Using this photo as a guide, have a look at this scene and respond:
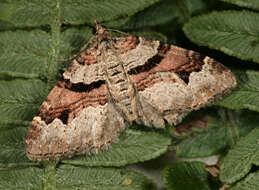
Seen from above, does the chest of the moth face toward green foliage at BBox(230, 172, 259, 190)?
no

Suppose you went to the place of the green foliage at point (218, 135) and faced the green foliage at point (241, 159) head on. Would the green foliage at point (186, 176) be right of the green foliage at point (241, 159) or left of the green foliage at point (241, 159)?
right

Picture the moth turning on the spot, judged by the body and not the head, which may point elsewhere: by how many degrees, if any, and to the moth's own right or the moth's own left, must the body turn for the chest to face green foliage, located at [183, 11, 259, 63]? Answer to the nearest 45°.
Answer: approximately 90° to the moth's own right

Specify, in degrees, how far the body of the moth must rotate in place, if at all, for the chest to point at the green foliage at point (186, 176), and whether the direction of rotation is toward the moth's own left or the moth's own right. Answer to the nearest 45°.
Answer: approximately 135° to the moth's own right

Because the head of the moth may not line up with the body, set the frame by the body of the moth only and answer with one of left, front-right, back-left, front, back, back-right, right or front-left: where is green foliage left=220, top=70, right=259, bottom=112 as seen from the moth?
right

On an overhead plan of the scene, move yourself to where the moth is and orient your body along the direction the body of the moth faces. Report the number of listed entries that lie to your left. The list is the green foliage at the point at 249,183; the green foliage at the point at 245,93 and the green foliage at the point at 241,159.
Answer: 0

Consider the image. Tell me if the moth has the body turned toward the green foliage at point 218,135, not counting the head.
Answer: no

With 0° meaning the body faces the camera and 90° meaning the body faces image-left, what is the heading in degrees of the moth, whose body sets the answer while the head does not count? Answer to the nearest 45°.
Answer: approximately 180°
